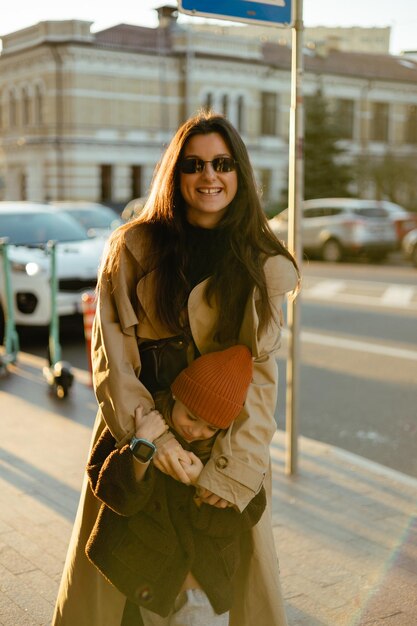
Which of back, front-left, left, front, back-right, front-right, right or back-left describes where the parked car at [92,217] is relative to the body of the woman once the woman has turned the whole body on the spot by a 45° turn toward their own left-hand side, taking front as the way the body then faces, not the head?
back-left

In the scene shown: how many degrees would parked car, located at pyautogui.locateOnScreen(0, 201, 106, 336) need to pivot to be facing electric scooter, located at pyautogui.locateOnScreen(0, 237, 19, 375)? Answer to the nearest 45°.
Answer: approximately 45° to its right

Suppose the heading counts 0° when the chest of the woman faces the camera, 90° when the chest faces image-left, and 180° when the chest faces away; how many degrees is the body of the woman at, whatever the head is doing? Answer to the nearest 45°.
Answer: approximately 0°

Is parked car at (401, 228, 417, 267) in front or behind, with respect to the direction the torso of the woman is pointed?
behind

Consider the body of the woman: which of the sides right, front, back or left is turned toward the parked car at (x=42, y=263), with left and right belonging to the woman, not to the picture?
back

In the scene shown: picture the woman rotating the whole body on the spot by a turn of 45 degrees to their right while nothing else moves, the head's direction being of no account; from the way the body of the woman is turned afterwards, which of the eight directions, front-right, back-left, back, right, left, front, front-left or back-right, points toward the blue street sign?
back-right

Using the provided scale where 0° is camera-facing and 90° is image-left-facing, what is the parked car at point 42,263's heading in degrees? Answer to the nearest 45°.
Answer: approximately 315°

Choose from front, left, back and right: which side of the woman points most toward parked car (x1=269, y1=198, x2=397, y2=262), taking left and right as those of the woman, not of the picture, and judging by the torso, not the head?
back
